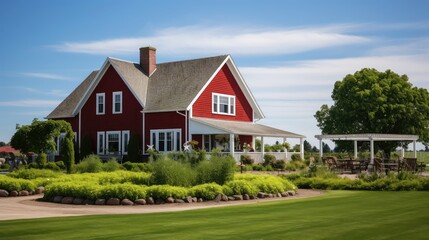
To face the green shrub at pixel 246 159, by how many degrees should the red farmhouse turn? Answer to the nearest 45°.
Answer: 0° — it already faces it

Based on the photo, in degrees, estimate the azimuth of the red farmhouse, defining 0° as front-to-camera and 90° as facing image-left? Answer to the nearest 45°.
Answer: approximately 315°

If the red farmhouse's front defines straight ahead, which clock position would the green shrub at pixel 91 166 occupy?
The green shrub is roughly at 2 o'clock from the red farmhouse.

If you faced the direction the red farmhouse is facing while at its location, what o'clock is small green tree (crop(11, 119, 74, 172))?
The small green tree is roughly at 3 o'clock from the red farmhouse.

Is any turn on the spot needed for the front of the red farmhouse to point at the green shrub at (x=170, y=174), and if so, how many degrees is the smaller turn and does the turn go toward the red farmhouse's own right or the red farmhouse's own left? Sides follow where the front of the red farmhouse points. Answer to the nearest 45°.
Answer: approximately 45° to the red farmhouse's own right

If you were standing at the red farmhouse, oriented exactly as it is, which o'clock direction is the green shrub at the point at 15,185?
The green shrub is roughly at 2 o'clock from the red farmhouse.
